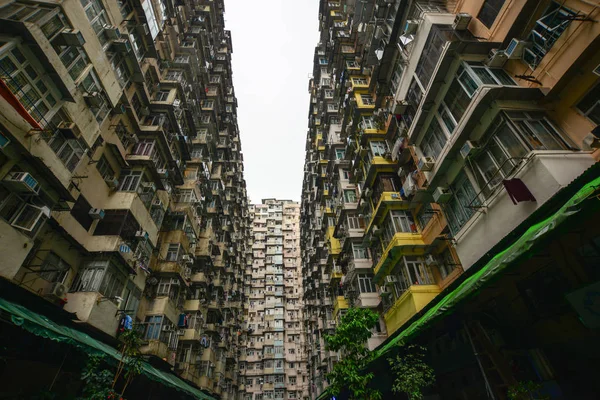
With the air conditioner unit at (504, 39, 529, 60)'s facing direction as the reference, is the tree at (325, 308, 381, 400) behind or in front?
in front

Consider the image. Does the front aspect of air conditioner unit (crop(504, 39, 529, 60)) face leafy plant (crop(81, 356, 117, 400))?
yes

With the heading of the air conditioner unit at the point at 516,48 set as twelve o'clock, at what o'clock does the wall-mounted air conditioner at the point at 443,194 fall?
The wall-mounted air conditioner is roughly at 2 o'clock from the air conditioner unit.

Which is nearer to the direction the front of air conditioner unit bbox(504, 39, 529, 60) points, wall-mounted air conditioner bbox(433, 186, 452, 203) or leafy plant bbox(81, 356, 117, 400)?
the leafy plant

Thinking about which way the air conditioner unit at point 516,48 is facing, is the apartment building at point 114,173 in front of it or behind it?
in front

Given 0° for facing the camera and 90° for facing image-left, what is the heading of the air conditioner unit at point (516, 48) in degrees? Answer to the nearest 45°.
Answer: approximately 45°

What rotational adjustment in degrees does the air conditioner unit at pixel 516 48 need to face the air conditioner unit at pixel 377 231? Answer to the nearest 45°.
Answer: approximately 45° to its right
